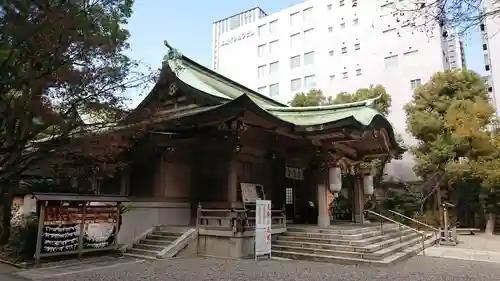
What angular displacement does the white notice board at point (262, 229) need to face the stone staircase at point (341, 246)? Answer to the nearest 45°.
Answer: approximately 90° to its left

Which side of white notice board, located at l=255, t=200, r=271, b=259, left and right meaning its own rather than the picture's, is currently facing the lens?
front

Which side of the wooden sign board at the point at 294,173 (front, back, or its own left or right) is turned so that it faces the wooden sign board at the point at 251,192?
right

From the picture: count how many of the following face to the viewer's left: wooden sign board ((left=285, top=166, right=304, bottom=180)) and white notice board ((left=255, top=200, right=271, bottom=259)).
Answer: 0

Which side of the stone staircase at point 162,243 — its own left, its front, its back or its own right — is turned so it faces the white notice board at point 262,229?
left

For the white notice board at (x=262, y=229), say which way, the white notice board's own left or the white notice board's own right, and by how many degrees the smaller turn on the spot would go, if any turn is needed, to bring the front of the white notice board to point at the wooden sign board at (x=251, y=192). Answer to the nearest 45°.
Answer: approximately 180°

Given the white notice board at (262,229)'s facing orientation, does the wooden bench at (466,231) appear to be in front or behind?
behind

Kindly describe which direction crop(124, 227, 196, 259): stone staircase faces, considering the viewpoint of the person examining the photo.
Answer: facing the viewer and to the left of the viewer

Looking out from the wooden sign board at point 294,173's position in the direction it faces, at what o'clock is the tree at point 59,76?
The tree is roughly at 2 o'clock from the wooden sign board.

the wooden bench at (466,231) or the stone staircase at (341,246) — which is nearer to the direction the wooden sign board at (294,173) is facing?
the stone staircase

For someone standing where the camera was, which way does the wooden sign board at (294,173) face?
facing the viewer and to the right of the viewer

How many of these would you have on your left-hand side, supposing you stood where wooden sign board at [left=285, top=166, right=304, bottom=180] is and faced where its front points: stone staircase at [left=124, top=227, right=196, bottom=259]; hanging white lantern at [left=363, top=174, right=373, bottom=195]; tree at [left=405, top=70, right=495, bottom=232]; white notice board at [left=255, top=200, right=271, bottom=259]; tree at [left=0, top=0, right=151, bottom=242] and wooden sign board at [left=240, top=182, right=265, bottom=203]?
2

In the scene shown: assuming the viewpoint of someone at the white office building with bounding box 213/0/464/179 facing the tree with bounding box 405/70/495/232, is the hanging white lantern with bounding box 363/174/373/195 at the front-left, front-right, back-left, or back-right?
front-right

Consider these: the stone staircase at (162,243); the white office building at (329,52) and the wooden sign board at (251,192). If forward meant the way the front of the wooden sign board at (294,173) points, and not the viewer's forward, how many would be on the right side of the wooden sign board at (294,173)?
2

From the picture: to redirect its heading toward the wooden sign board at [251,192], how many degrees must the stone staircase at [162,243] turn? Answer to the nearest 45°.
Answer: approximately 180°

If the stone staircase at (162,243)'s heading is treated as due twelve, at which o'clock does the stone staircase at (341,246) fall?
the stone staircase at (341,246) is roughly at 8 o'clock from the stone staircase at (162,243).

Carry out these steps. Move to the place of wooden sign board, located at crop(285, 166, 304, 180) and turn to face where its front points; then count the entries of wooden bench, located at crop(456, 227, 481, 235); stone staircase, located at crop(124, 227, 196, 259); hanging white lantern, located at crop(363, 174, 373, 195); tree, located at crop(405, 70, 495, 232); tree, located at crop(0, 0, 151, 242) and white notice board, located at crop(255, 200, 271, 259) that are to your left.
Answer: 3

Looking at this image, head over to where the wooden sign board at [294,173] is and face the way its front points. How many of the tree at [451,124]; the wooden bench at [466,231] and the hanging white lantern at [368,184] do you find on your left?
3

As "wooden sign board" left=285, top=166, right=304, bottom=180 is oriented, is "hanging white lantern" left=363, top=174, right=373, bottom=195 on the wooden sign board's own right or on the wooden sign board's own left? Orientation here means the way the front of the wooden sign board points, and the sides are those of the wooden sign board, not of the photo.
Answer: on the wooden sign board's own left
